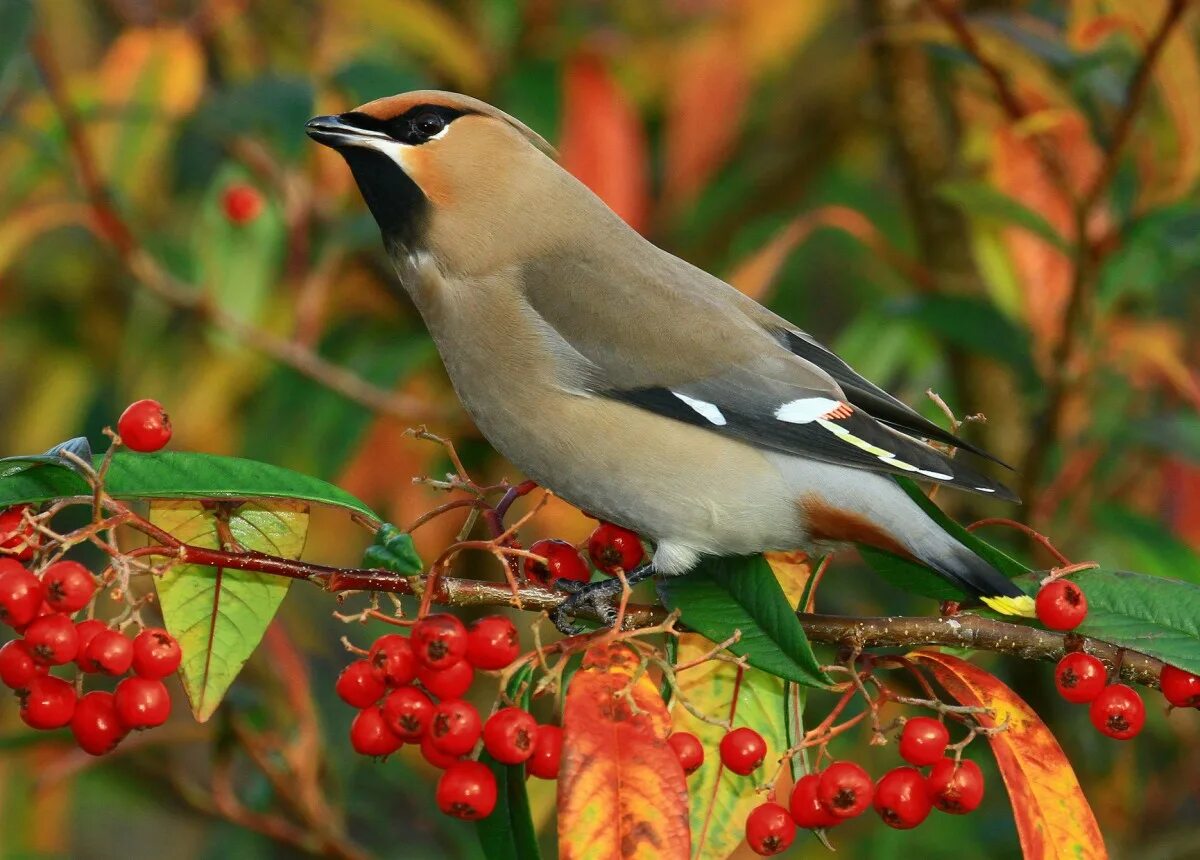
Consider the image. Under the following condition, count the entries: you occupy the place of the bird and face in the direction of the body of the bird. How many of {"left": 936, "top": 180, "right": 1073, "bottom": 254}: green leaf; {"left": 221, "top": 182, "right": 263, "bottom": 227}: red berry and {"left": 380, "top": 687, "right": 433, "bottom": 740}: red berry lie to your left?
1

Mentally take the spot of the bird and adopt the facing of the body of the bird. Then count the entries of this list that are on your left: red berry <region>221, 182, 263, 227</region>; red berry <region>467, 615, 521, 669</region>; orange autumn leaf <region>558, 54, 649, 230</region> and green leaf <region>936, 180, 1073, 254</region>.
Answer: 1

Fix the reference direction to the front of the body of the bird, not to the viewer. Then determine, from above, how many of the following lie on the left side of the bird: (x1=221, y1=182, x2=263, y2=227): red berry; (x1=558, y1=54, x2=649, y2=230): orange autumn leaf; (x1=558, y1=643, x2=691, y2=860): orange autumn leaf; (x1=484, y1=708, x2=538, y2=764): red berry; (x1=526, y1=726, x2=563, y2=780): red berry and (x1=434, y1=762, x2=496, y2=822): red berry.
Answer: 4

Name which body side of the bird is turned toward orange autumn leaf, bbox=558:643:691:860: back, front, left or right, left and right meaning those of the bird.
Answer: left

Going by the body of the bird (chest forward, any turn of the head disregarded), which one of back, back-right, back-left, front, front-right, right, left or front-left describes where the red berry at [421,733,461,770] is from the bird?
front

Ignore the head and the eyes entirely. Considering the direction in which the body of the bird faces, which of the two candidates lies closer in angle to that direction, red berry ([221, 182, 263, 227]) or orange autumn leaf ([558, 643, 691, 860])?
the red berry

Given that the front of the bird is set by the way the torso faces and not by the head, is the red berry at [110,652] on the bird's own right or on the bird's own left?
on the bird's own left

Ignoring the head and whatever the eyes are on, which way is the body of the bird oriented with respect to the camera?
to the viewer's left

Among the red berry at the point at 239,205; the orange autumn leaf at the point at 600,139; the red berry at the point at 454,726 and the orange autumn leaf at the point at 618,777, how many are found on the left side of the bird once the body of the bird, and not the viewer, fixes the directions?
2

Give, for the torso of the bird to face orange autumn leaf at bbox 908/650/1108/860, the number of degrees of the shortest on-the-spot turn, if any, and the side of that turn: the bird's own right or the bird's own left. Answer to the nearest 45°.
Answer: approximately 135° to the bird's own left

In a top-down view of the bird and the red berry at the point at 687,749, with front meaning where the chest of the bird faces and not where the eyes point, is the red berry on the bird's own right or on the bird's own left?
on the bird's own left

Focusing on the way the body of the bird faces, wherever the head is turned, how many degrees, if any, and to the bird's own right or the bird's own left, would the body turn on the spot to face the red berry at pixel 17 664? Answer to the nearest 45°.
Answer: approximately 45° to the bird's own left

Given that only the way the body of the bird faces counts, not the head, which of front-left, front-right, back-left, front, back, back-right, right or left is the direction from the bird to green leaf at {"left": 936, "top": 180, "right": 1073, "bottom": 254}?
back-right
